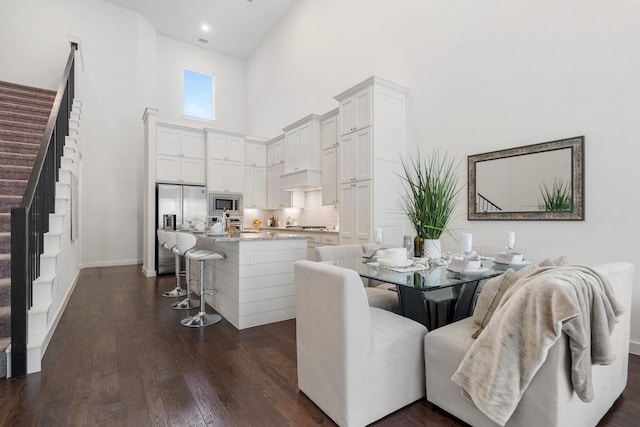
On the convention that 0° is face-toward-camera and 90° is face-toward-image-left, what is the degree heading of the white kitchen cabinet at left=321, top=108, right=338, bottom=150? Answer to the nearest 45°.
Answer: approximately 45°

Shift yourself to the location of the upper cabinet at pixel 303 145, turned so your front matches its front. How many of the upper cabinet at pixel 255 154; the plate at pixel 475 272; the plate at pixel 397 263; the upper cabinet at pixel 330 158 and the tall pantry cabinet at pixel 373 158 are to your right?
1

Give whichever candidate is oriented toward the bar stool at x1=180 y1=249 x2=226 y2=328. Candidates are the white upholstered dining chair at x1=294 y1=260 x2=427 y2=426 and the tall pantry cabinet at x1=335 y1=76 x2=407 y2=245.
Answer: the tall pantry cabinet

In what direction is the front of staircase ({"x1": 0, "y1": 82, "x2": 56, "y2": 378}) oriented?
toward the camera

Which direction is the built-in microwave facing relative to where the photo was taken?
toward the camera

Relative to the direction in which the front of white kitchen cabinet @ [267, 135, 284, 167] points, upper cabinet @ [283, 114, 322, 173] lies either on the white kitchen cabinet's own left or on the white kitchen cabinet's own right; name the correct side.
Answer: on the white kitchen cabinet's own left

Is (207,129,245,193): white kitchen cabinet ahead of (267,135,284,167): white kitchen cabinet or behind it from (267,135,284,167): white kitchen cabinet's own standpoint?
ahead

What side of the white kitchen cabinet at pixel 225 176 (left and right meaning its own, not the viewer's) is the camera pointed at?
front

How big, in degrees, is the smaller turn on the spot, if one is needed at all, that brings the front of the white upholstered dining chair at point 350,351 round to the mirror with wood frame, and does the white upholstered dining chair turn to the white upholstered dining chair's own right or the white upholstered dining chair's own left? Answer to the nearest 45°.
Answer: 0° — it already faces it

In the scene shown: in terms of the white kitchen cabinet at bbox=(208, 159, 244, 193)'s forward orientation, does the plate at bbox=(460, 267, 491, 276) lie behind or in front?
in front

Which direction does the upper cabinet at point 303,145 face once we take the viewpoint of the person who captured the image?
facing the viewer and to the left of the viewer

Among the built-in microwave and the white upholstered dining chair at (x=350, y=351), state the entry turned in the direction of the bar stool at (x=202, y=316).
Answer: the built-in microwave
